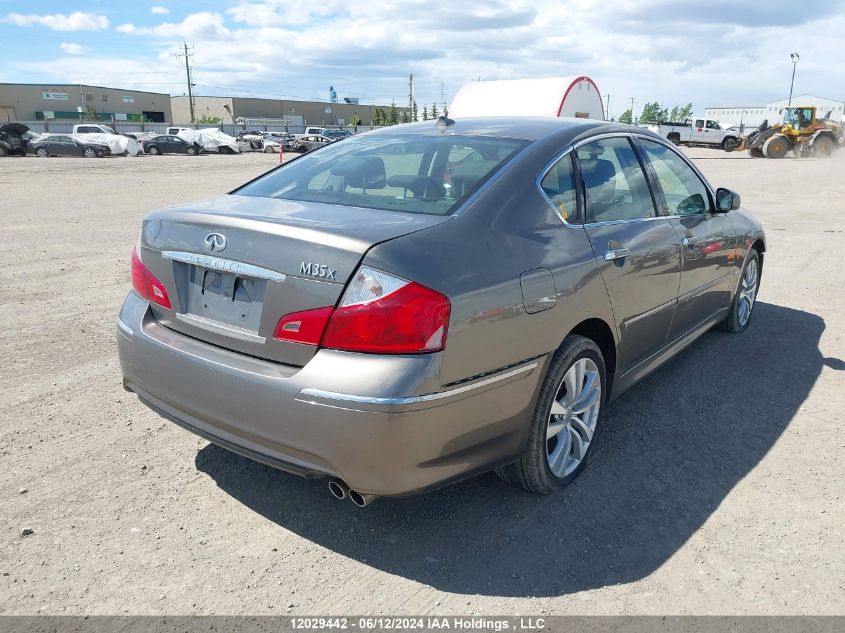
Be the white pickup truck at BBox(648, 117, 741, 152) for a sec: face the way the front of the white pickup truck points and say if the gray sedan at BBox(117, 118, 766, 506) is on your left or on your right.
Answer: on your right

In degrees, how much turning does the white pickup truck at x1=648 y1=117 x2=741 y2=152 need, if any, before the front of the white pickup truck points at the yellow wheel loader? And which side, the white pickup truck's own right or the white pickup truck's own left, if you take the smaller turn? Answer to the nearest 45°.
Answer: approximately 45° to the white pickup truck's own right

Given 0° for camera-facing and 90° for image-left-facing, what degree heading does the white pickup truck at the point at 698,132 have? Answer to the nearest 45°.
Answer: approximately 270°

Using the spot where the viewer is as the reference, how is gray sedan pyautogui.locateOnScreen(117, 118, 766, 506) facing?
facing away from the viewer and to the right of the viewer

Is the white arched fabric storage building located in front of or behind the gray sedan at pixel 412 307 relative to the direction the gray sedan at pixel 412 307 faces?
in front

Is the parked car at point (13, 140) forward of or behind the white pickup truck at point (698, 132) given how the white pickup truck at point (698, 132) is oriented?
behind

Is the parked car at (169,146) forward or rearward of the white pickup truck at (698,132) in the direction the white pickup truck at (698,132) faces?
rearward

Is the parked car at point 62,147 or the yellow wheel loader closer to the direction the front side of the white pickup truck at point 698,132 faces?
the yellow wheel loader
